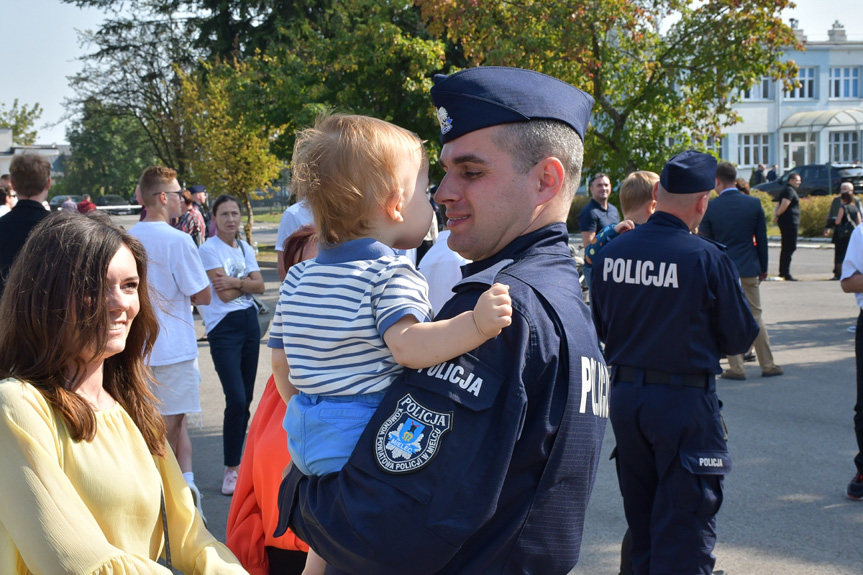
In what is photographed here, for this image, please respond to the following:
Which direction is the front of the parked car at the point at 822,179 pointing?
to the viewer's left

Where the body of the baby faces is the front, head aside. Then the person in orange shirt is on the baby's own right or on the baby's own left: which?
on the baby's own left

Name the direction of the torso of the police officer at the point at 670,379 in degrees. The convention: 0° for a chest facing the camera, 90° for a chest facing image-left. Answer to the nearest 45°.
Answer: approximately 225°

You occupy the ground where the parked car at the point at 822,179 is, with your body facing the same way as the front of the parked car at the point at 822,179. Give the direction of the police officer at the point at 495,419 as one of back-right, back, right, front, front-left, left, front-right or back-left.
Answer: left

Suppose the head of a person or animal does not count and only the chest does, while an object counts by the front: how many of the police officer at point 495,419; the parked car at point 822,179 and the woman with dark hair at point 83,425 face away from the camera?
0

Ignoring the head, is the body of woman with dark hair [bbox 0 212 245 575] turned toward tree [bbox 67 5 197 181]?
no

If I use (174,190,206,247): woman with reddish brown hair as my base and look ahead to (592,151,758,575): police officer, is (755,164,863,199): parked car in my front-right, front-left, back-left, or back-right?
back-left

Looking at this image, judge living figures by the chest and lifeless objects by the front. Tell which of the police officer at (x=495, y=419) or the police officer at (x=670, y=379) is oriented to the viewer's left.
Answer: the police officer at (x=495, y=419)

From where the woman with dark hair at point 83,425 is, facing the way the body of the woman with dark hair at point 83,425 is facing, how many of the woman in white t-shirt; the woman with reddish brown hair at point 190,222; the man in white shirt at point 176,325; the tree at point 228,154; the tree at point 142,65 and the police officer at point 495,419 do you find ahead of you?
1

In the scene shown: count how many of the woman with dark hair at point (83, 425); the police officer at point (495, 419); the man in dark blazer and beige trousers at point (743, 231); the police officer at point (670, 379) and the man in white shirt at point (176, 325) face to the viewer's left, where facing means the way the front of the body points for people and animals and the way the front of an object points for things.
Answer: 1

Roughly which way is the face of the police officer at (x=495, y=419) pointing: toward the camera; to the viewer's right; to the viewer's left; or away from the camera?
to the viewer's left

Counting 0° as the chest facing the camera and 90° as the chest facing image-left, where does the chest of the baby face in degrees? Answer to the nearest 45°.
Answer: approximately 225°

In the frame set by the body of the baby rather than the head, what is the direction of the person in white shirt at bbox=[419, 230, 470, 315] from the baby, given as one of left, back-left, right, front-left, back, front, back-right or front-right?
front-left

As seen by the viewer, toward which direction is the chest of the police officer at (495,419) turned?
to the viewer's left
